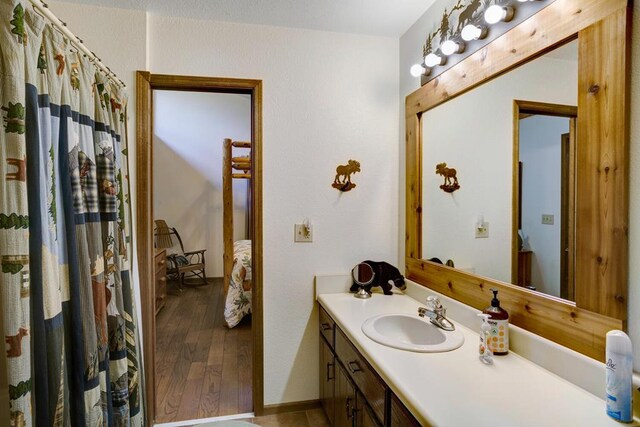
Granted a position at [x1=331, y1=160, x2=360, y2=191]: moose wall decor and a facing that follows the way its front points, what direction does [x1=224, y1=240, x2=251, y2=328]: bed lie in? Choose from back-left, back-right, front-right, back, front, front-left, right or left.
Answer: back-left

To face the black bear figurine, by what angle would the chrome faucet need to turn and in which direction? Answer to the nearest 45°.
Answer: approximately 90° to its right

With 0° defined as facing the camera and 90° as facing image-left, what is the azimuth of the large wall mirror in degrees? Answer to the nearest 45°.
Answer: approximately 45°

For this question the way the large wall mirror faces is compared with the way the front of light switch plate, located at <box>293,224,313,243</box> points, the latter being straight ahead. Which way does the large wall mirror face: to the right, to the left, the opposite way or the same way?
to the right

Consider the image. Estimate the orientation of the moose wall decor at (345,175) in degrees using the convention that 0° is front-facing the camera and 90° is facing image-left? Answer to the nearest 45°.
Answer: approximately 0°

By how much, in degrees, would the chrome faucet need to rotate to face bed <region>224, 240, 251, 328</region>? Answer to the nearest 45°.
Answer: approximately 90° to its right

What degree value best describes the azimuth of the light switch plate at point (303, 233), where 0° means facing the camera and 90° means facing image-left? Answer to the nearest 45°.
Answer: approximately 0°
